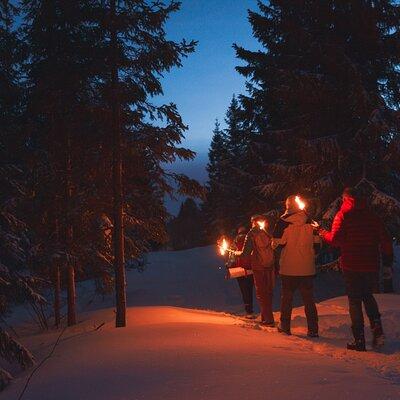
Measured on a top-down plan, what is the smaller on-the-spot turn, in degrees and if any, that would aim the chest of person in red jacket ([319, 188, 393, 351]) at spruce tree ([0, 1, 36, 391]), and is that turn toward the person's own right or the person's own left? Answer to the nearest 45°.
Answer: approximately 45° to the person's own left

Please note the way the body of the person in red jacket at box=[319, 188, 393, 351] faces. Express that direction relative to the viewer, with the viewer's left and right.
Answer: facing away from the viewer and to the left of the viewer

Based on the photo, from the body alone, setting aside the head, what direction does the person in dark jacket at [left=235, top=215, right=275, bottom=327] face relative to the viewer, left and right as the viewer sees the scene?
facing away from the viewer and to the left of the viewer

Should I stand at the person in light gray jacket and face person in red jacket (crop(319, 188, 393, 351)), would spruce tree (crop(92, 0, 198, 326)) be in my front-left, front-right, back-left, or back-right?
back-right

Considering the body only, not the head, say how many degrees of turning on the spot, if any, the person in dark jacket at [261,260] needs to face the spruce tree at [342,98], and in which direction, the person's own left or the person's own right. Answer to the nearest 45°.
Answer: approximately 90° to the person's own right

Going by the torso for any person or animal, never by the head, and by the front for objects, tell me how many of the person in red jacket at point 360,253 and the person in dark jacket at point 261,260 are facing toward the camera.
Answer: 0

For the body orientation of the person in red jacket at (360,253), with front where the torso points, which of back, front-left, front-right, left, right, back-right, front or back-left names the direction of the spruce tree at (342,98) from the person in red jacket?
front-right

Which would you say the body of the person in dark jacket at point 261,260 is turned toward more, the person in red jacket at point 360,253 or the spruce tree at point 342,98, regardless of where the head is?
the spruce tree

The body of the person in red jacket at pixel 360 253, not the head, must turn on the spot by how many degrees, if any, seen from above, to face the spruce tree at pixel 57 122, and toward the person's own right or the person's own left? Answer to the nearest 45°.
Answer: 0° — they already face it
